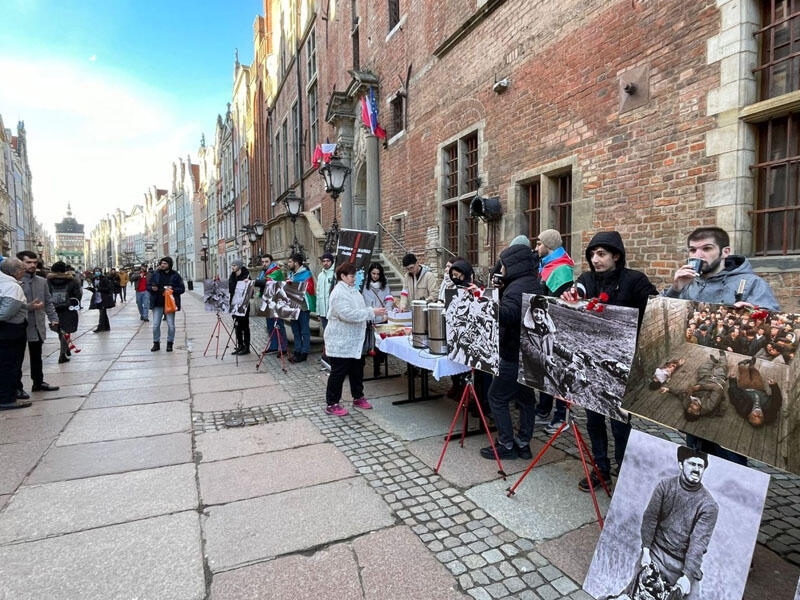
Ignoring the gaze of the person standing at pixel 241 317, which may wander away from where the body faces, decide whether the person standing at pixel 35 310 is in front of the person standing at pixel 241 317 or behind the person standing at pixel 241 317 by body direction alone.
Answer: in front

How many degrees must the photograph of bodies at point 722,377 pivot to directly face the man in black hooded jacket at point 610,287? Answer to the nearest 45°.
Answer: approximately 90° to its right

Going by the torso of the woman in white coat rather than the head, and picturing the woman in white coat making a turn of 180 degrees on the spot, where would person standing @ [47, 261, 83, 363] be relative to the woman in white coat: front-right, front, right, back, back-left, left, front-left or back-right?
front-right

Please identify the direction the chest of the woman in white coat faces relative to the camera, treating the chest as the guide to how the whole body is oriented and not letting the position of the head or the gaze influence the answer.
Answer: to the viewer's right

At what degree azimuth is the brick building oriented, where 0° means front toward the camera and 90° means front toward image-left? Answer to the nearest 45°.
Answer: approximately 45°

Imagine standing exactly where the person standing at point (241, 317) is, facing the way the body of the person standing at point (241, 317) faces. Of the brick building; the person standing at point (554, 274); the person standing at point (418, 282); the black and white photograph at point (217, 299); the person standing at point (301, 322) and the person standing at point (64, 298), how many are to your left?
4

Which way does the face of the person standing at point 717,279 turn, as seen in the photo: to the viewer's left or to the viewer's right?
to the viewer's left

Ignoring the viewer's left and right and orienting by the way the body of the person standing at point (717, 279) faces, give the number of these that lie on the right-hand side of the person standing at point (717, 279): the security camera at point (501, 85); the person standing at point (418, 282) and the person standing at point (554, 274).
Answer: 3

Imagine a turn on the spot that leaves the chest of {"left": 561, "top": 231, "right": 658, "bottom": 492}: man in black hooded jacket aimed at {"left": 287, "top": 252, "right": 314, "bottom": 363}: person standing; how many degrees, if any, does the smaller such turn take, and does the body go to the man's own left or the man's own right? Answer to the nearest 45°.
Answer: approximately 90° to the man's own right

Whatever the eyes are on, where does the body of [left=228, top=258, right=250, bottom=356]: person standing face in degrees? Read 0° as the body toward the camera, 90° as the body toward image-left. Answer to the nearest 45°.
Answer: approximately 45°

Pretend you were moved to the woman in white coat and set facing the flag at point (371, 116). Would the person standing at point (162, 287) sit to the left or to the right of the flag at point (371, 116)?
left

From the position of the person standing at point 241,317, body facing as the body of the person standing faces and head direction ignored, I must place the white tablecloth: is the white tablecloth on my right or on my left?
on my left

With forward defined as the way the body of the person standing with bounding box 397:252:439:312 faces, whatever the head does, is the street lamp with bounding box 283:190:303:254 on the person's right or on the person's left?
on the person's right

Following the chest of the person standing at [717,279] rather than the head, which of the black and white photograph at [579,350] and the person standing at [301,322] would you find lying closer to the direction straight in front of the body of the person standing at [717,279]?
the black and white photograph

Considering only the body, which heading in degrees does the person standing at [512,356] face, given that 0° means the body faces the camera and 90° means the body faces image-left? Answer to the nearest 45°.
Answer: approximately 90°
